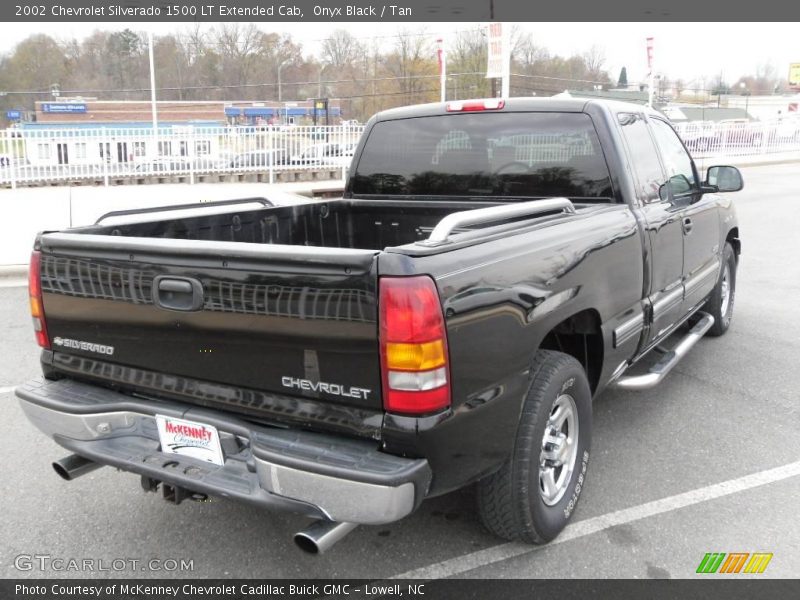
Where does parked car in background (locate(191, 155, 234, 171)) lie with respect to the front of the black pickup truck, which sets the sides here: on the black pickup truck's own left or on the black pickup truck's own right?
on the black pickup truck's own left

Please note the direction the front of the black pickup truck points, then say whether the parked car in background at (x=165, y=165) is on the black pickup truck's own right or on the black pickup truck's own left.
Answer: on the black pickup truck's own left

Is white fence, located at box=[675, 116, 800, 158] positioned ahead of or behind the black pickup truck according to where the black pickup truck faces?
ahead

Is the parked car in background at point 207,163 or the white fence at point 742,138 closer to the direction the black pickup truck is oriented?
the white fence

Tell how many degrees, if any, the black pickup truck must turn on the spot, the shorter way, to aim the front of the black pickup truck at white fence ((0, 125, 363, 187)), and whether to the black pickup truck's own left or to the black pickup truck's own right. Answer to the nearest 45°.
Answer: approximately 45° to the black pickup truck's own left

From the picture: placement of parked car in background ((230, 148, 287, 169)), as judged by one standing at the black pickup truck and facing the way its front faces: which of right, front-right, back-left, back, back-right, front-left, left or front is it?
front-left

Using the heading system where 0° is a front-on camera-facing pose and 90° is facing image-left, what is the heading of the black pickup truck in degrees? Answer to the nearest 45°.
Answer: approximately 225°
